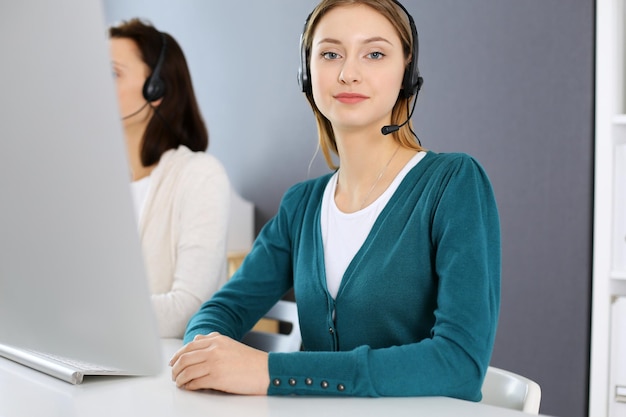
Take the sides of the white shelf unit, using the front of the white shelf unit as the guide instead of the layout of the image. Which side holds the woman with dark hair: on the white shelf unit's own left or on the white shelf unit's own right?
on the white shelf unit's own right

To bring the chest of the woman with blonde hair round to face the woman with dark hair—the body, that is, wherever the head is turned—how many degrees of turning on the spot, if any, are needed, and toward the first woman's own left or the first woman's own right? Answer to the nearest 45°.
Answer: approximately 90° to the first woman's own right

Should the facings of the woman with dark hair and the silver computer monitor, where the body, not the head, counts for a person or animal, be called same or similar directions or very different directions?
very different directions

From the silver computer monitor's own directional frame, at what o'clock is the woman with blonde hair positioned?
The woman with blonde hair is roughly at 12 o'clock from the silver computer monitor.

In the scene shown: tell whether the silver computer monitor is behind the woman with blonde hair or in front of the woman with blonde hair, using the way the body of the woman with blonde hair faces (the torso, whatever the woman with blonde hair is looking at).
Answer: in front

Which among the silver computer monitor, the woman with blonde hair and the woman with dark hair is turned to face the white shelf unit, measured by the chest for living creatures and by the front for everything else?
the silver computer monitor

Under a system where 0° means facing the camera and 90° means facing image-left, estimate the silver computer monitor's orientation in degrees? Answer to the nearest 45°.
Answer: approximately 225°
